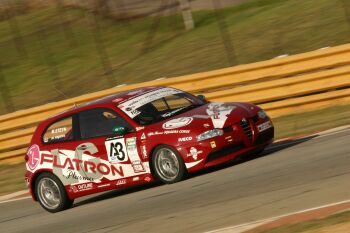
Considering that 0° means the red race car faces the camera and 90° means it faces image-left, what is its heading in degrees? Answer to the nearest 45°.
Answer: approximately 315°

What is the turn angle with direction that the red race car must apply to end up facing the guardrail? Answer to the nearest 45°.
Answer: approximately 90° to its left
